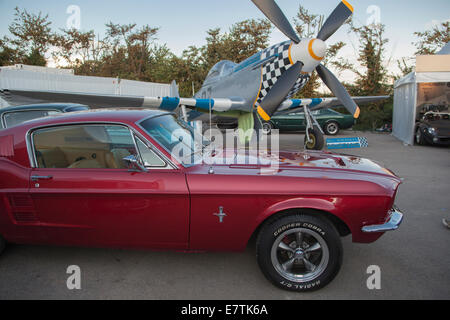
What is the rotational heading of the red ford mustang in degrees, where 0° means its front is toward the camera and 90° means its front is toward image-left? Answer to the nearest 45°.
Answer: approximately 270°

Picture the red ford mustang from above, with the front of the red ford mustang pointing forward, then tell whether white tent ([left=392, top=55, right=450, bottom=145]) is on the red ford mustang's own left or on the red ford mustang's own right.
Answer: on the red ford mustang's own left

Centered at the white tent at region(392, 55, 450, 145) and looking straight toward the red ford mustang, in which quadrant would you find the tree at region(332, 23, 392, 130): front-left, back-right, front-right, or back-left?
back-right

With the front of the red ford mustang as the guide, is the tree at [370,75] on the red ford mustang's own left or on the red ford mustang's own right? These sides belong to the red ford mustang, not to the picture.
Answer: on the red ford mustang's own left
